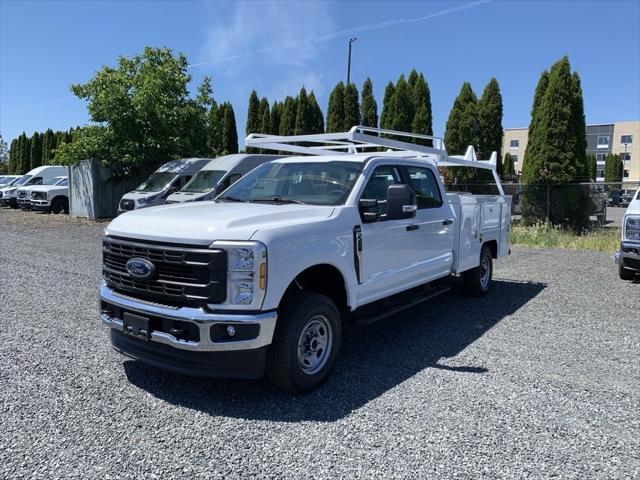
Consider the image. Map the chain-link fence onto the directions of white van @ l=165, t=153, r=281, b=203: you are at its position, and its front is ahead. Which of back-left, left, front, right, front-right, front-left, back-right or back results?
back-left

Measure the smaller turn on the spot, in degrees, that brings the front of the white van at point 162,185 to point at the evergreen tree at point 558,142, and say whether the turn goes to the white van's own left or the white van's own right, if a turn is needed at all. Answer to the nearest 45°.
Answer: approximately 135° to the white van's own left

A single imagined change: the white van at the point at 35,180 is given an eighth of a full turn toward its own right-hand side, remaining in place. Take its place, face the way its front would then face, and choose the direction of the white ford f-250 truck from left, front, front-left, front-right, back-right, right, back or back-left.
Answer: left

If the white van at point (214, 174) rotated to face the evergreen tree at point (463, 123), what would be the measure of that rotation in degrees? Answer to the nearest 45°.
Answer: approximately 180°

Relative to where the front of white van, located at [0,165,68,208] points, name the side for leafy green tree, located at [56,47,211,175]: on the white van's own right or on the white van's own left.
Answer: on the white van's own left

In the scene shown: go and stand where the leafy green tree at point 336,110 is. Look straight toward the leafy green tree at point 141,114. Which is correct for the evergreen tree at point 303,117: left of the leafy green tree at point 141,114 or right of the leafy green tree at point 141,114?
right

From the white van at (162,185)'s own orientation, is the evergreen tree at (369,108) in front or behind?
behind

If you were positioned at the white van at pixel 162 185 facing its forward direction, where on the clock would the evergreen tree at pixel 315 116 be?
The evergreen tree is roughly at 6 o'clock from the white van.

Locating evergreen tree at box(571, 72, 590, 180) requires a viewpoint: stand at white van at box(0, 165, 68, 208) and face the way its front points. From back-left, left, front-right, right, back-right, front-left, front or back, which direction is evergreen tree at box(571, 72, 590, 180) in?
left

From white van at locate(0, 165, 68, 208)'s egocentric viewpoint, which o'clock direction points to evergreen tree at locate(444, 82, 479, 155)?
The evergreen tree is roughly at 9 o'clock from the white van.

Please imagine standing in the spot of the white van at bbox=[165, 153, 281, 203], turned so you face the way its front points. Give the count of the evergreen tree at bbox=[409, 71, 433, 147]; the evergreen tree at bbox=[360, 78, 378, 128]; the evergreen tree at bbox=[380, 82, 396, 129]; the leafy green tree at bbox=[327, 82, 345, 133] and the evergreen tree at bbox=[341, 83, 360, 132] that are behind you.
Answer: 5

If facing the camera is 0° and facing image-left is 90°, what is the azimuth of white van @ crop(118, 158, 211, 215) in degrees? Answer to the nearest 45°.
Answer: approximately 45°

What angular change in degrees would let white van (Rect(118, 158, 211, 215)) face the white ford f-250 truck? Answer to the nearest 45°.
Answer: approximately 45° to its left

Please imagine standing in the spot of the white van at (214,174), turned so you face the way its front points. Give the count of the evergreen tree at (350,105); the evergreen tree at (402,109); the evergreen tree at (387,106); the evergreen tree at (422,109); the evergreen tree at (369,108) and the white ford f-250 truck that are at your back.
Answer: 5

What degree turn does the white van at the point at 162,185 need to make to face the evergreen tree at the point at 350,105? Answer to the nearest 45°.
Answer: approximately 180°

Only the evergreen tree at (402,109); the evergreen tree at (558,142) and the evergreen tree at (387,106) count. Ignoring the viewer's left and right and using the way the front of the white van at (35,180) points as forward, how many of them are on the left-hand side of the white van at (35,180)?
3
